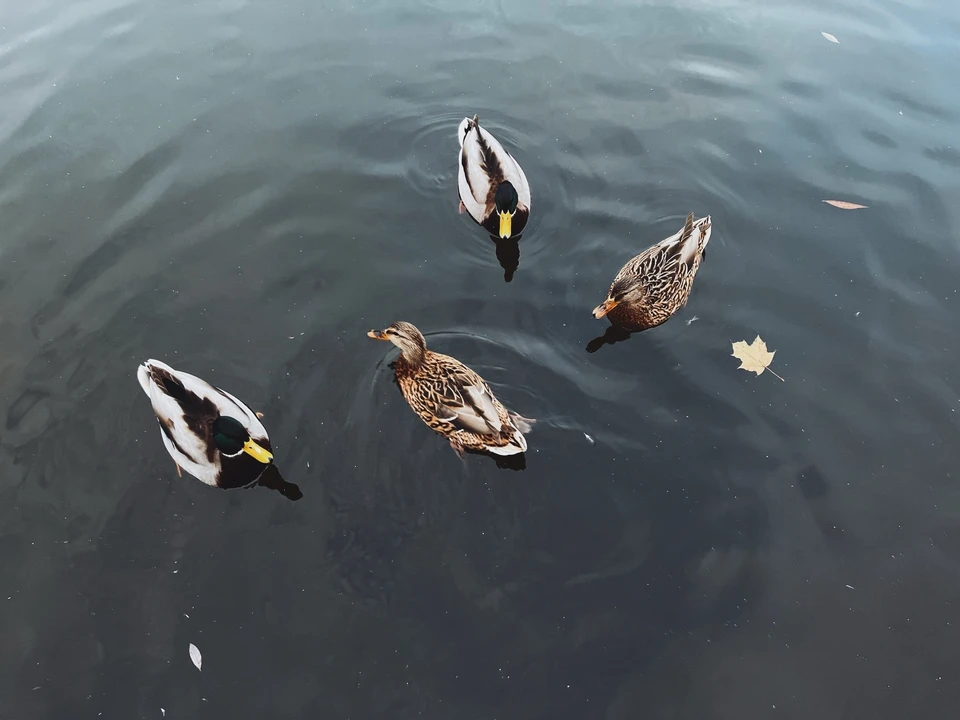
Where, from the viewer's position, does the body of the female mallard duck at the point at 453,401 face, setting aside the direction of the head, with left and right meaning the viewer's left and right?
facing away from the viewer and to the left of the viewer

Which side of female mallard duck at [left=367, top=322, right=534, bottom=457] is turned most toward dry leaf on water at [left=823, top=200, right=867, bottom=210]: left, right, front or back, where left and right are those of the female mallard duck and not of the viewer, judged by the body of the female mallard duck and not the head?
right

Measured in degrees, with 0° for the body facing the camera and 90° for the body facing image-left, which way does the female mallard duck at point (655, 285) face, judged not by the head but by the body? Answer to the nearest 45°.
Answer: approximately 45°

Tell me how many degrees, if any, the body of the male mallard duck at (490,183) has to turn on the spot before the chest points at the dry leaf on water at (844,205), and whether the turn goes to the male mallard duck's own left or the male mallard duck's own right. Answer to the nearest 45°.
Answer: approximately 90° to the male mallard duck's own left

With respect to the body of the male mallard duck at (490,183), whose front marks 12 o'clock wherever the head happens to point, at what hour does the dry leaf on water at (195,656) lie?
The dry leaf on water is roughly at 1 o'clock from the male mallard duck.

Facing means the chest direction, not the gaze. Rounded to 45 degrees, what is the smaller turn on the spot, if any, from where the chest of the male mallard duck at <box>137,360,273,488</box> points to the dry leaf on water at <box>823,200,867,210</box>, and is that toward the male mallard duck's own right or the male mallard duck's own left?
approximately 45° to the male mallard duck's own left

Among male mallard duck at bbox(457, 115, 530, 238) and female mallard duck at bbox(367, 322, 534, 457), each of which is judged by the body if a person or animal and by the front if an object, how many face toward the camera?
1

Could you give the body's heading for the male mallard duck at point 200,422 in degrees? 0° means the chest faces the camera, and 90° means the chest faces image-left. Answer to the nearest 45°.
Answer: approximately 315°

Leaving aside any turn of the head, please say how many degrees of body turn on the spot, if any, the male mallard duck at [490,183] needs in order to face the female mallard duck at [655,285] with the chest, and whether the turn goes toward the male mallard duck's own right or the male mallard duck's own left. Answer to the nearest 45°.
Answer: approximately 45° to the male mallard duck's own left

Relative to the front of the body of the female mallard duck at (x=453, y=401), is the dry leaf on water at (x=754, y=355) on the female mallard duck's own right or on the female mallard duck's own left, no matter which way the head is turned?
on the female mallard duck's own right

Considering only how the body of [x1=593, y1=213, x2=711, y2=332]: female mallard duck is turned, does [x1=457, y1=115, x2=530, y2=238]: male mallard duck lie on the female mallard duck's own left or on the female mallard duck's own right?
on the female mallard duck's own right

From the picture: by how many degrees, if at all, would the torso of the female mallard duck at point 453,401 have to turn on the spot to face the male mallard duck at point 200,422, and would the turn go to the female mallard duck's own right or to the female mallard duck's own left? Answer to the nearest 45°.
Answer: approximately 45° to the female mallard duck's own left

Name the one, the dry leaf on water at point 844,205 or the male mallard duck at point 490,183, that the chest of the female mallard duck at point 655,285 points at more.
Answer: the male mallard duck

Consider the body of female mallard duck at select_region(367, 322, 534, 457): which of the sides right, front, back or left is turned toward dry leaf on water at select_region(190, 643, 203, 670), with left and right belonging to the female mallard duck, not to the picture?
left
